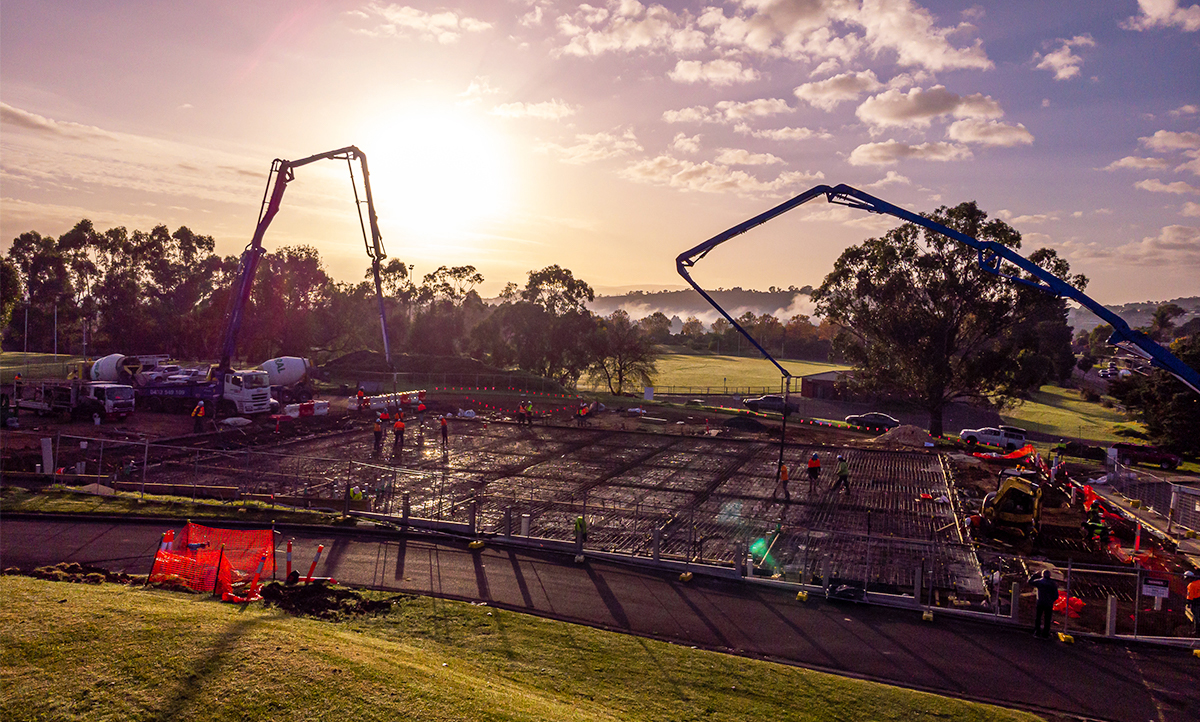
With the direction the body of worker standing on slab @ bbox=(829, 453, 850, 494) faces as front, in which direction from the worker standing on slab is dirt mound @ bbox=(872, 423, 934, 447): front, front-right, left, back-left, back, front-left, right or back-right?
right

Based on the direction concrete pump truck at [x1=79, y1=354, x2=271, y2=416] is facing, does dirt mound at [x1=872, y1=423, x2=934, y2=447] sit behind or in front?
in front

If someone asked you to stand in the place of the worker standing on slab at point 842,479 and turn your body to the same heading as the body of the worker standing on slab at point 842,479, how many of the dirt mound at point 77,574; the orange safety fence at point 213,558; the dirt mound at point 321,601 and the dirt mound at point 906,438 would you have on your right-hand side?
1

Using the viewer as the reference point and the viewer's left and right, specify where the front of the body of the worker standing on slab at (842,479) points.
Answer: facing to the left of the viewer
